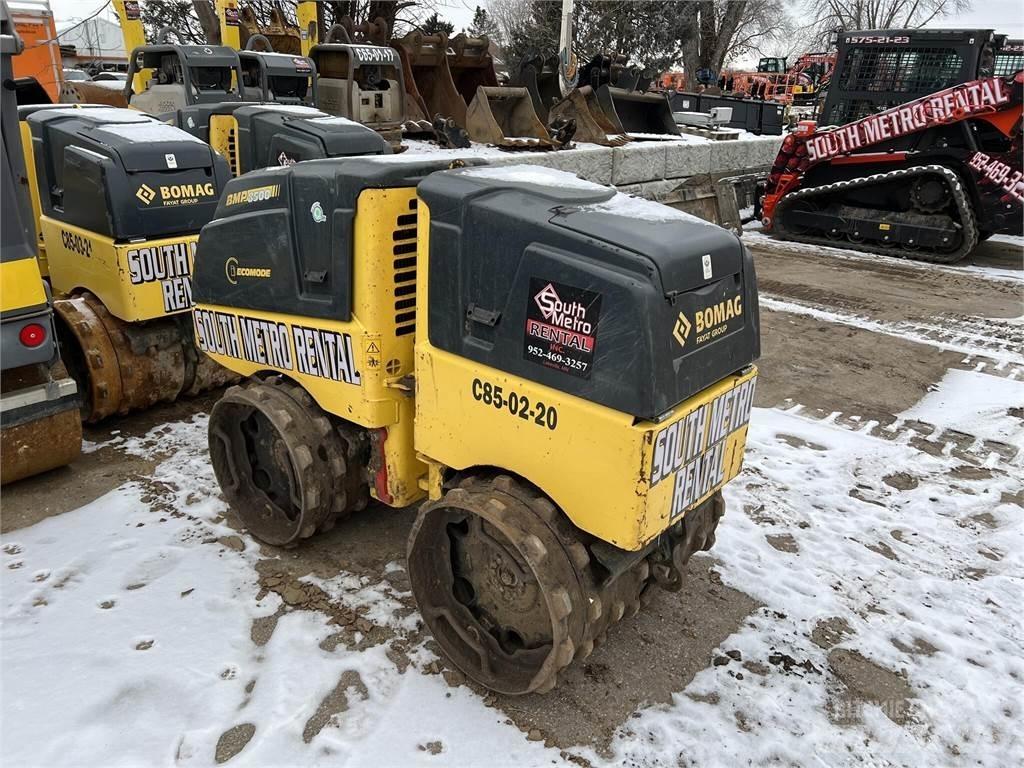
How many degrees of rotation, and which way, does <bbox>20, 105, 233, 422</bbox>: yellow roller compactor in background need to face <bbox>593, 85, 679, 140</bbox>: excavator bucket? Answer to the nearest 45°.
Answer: approximately 90° to its left

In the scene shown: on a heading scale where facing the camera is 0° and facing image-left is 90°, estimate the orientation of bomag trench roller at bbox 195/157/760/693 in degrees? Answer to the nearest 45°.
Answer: approximately 315°

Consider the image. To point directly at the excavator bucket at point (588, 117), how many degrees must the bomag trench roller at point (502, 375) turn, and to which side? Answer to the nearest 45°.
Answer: approximately 135° to its left

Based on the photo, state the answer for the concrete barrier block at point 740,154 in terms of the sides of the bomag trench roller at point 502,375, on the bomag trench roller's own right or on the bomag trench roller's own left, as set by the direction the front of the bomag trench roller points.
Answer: on the bomag trench roller's own left

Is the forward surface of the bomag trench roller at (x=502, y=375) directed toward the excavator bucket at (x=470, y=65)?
no

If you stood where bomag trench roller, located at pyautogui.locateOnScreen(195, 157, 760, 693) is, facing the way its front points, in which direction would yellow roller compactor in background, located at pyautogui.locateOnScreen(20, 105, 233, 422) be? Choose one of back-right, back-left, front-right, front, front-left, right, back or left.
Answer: back

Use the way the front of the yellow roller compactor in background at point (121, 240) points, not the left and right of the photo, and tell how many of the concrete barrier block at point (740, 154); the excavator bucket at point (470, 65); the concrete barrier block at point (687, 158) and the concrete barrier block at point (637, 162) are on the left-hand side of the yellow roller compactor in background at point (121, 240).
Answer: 4

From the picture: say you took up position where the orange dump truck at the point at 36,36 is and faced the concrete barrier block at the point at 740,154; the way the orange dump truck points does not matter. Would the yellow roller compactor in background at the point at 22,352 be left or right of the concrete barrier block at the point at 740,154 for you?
right

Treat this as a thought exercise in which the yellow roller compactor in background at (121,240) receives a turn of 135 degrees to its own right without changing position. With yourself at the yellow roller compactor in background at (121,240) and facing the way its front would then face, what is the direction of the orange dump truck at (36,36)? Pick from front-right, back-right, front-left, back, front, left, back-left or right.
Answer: right

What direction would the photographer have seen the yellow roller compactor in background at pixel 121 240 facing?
facing the viewer and to the right of the viewer

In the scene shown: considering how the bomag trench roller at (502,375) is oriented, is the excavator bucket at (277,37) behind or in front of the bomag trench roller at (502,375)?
behind

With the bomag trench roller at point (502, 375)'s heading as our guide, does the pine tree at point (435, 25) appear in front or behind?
behind

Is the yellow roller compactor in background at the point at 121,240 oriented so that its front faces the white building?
no

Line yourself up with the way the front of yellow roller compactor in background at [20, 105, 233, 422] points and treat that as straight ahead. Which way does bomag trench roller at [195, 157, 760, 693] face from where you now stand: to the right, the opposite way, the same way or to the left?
the same way

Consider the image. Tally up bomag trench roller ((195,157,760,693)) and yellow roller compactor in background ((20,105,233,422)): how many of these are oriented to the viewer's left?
0

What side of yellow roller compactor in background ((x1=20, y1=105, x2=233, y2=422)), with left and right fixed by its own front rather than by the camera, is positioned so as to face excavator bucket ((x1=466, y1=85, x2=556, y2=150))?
left

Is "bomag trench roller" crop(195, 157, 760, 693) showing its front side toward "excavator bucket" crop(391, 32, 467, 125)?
no

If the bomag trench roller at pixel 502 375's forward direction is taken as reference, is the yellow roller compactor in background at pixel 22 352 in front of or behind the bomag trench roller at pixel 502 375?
behind

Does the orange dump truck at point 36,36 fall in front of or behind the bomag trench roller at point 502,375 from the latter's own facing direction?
behind
